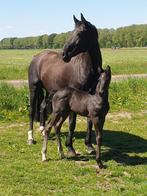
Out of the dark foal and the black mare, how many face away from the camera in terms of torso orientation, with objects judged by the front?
0

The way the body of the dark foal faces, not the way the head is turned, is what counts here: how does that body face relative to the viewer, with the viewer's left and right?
facing the viewer and to the right of the viewer

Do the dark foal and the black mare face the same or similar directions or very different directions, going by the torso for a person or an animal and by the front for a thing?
same or similar directions

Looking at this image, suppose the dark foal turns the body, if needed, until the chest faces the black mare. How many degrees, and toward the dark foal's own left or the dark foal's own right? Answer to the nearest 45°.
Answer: approximately 135° to the dark foal's own left

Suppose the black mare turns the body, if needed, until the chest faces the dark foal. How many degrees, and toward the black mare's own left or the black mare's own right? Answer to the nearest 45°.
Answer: approximately 45° to the black mare's own right

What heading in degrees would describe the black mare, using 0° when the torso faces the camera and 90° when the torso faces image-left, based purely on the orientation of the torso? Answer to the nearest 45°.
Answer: approximately 315°
